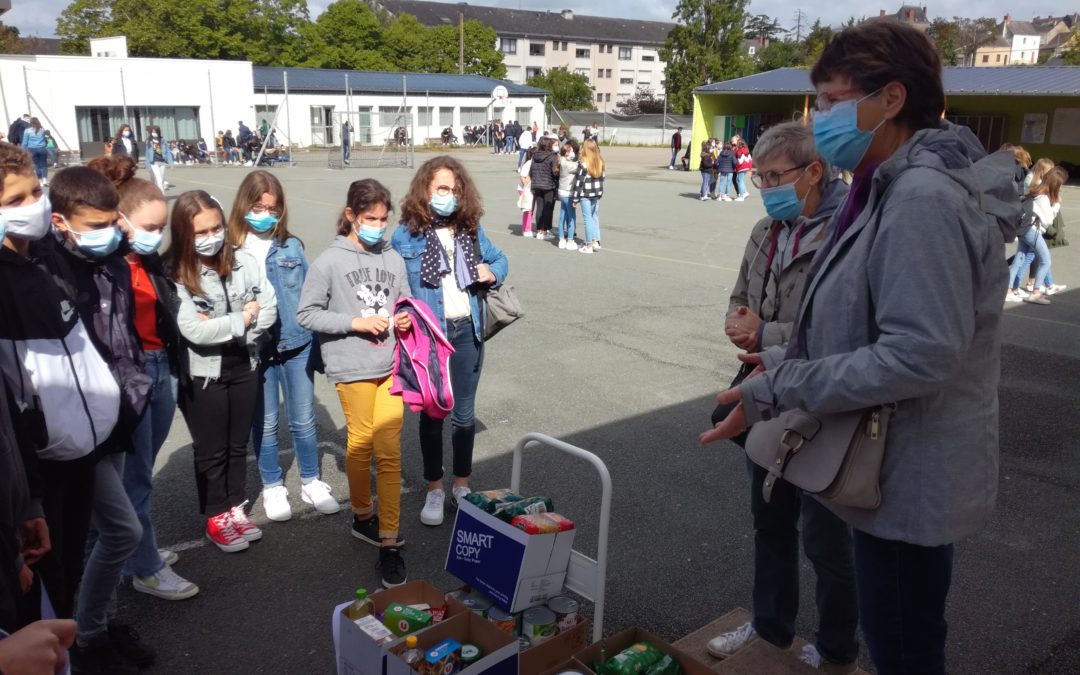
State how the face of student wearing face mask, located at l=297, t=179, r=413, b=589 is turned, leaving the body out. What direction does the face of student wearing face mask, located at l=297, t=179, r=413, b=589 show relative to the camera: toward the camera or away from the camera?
toward the camera

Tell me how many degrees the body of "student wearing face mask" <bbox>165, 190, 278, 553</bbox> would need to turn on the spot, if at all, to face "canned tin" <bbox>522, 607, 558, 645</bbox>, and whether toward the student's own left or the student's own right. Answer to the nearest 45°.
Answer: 0° — they already face it

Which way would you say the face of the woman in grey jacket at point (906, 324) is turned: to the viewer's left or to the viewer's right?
to the viewer's left

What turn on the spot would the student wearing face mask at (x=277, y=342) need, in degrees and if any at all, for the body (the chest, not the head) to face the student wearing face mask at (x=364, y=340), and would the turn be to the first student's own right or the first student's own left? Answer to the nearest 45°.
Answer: approximately 45° to the first student's own left

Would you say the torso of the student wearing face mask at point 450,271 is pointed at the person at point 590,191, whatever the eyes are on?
no

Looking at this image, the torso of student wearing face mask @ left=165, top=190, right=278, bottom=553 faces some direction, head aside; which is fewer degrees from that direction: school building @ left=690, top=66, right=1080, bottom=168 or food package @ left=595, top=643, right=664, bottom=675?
the food package

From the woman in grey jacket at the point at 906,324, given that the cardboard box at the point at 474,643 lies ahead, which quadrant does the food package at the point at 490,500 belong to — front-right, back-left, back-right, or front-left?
front-right

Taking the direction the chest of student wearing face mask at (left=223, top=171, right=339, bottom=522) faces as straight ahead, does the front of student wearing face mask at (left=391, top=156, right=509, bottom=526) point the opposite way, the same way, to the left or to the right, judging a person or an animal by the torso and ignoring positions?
the same way

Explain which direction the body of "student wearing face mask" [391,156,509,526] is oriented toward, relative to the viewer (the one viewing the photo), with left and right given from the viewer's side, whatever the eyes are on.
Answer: facing the viewer

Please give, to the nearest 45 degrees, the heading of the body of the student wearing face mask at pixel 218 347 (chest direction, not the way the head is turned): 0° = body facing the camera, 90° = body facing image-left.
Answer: approximately 315°

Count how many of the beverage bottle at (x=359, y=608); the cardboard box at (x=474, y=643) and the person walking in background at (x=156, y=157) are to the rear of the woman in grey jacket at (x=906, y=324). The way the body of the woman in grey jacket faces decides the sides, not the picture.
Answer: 0

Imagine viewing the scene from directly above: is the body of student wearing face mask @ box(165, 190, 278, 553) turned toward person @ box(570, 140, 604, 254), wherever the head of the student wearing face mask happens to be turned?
no

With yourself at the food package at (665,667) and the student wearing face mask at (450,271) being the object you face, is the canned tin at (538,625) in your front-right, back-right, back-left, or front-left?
front-left

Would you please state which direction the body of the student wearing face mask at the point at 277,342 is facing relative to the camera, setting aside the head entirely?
toward the camera

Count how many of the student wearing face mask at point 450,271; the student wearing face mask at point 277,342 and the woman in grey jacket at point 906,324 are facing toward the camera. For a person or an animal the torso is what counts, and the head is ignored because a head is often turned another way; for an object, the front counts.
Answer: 2

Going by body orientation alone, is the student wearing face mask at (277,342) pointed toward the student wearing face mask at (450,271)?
no

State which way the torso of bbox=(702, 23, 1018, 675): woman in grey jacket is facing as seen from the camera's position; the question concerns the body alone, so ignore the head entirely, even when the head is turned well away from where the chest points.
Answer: to the viewer's left
